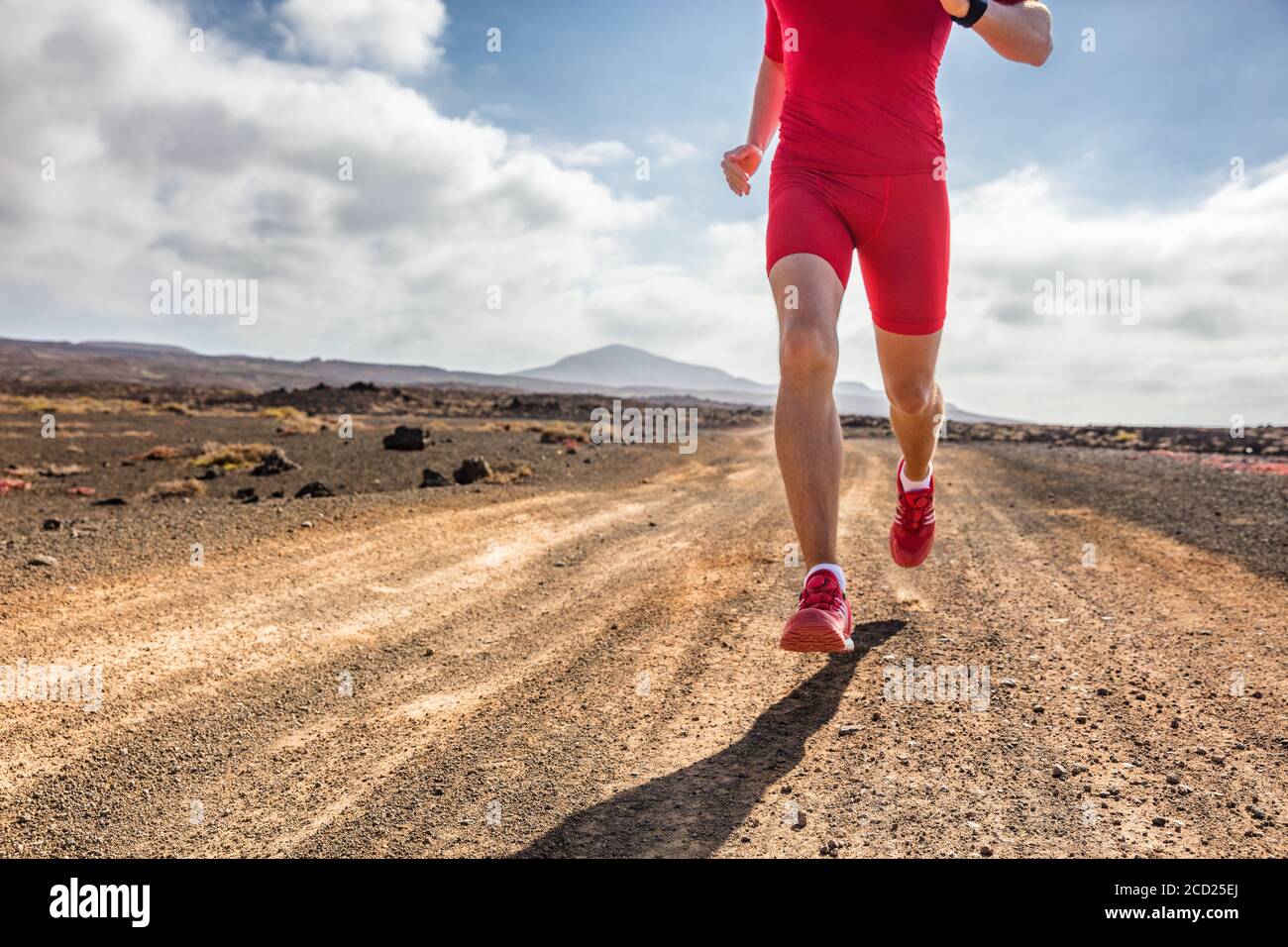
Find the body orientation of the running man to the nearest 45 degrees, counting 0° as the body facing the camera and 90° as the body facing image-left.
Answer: approximately 0°

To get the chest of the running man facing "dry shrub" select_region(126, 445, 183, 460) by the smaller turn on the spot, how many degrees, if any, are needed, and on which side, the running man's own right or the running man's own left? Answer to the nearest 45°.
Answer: approximately 135° to the running man's own right
